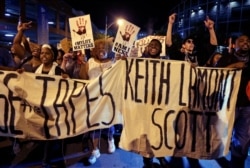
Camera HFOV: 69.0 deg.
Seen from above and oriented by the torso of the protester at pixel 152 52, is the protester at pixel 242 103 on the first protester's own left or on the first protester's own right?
on the first protester's own left

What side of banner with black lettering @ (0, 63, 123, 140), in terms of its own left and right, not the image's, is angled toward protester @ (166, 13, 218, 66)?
left

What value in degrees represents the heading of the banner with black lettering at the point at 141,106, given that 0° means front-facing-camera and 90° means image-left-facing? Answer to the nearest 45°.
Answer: approximately 0°

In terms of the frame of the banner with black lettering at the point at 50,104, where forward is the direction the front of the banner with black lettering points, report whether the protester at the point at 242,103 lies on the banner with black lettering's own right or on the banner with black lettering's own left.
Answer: on the banner with black lettering's own left

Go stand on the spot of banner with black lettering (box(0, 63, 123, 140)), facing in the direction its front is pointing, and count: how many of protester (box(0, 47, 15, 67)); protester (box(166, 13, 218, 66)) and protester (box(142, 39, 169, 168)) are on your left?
2

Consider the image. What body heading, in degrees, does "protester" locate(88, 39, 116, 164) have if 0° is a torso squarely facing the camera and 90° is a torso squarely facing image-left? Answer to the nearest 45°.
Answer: approximately 0°

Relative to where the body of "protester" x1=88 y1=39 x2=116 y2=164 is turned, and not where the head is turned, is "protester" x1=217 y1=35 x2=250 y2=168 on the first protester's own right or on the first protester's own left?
on the first protester's own left
